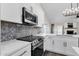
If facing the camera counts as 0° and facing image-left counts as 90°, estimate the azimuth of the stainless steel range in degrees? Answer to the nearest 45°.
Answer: approximately 315°
